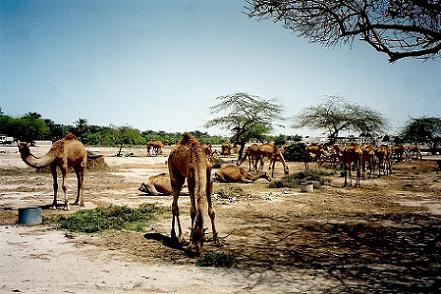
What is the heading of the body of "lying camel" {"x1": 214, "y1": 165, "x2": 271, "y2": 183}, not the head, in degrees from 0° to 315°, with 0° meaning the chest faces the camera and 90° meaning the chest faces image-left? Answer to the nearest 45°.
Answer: approximately 270°

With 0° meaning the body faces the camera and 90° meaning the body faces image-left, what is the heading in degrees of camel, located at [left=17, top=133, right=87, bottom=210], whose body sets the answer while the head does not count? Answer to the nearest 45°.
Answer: approximately 45°

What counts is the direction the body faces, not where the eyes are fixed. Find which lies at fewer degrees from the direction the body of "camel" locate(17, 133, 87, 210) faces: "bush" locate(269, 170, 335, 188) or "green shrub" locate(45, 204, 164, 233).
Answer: the green shrub

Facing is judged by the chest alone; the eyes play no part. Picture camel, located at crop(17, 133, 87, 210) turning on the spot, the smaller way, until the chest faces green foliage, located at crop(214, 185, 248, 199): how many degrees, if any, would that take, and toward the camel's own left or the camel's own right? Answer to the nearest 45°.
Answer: approximately 135° to the camel's own left

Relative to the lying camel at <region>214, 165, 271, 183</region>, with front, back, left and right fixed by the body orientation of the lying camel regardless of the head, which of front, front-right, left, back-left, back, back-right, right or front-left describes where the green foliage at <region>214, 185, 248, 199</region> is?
right

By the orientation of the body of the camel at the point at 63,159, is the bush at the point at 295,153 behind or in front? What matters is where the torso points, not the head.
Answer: behind

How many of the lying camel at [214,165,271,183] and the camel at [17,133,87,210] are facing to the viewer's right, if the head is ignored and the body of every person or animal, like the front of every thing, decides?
1

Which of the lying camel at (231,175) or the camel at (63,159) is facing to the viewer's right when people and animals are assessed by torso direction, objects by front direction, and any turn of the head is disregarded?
the lying camel

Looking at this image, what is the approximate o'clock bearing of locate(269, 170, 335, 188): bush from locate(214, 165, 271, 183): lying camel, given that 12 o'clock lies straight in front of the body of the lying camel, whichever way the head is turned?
The bush is roughly at 12 o'clock from the lying camel.
